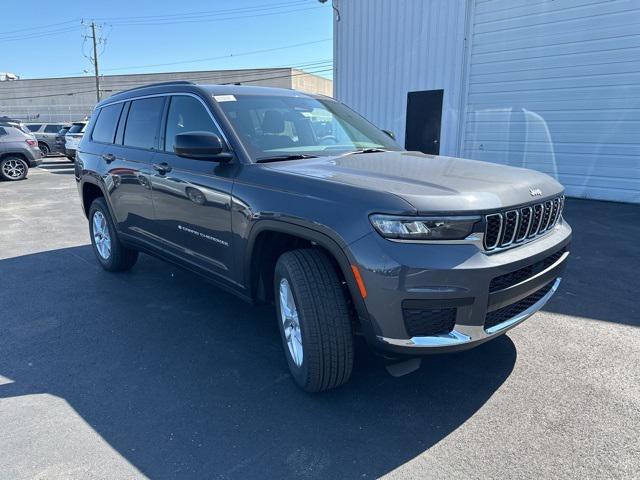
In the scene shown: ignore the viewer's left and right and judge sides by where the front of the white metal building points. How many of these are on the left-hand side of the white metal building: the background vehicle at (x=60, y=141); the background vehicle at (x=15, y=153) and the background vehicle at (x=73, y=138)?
0

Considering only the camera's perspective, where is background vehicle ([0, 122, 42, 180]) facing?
facing to the left of the viewer

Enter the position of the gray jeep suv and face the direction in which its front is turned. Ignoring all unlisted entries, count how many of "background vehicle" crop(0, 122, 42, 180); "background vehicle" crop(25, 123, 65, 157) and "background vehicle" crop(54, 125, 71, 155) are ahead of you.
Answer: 0

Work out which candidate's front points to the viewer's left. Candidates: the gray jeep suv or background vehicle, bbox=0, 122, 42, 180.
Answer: the background vehicle

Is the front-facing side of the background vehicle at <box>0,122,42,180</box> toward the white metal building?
no

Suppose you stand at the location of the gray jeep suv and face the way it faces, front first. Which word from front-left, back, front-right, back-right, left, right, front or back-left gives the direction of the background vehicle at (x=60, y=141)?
back

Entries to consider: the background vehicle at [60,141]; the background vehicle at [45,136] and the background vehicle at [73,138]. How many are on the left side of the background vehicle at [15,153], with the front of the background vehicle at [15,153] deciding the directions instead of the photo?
0

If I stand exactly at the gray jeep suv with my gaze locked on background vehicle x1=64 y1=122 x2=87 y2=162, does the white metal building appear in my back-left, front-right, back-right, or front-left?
front-right

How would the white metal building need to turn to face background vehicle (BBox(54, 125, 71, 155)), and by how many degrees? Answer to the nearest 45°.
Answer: approximately 45° to its right

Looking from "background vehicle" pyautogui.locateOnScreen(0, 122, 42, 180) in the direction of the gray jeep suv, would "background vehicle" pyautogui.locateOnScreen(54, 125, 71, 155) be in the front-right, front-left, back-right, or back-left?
back-left

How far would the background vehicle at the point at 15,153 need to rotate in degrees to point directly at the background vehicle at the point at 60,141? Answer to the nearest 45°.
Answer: approximately 90° to its right

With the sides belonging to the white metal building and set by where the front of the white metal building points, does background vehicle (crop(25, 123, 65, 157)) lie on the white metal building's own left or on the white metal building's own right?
on the white metal building's own right

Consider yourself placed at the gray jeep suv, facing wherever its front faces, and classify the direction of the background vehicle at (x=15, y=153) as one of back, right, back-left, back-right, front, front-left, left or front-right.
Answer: back

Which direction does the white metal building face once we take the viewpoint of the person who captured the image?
facing the viewer and to the left of the viewer

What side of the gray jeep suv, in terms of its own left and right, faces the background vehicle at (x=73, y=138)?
back

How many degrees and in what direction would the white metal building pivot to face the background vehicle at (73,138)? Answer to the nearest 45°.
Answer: approximately 45° to its right

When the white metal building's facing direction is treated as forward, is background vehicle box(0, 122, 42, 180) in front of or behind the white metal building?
in front
